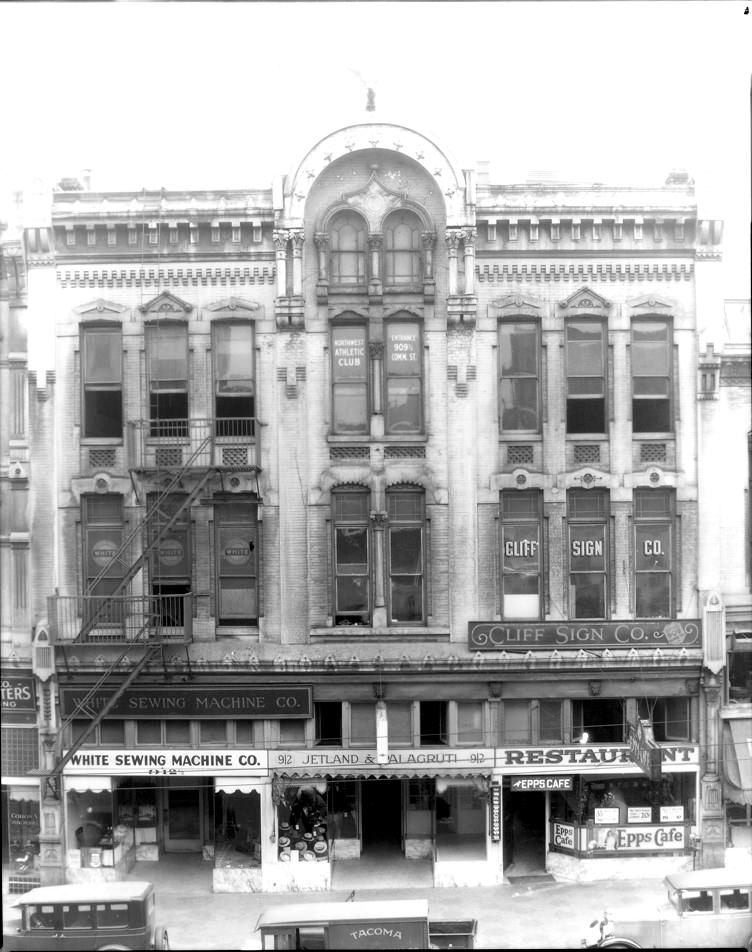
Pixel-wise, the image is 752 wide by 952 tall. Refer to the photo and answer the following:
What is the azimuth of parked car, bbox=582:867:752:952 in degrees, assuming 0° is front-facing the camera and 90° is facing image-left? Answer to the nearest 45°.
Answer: approximately 90°

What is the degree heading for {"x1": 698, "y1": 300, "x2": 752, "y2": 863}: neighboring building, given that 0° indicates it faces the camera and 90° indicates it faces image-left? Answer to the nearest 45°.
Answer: approximately 0°

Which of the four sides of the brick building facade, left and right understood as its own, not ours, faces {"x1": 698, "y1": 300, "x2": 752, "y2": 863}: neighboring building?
left

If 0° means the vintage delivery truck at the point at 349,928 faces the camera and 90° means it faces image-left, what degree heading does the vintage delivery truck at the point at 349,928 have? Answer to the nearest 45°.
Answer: approximately 90°

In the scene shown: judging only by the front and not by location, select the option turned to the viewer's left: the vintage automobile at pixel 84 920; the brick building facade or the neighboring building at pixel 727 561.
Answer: the vintage automobile

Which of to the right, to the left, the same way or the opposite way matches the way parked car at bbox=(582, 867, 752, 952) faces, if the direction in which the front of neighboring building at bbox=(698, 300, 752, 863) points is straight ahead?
to the right

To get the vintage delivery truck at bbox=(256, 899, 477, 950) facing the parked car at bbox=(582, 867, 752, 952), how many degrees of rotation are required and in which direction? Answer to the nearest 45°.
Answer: approximately 180°

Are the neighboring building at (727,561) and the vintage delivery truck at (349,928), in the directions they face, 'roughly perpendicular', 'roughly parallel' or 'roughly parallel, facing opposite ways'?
roughly perpendicular

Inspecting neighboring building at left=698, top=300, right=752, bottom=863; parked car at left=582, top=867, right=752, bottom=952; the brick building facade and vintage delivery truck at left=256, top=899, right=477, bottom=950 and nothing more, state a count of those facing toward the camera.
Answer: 2

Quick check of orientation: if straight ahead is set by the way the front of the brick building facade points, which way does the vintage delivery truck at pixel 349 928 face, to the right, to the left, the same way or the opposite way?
to the right
